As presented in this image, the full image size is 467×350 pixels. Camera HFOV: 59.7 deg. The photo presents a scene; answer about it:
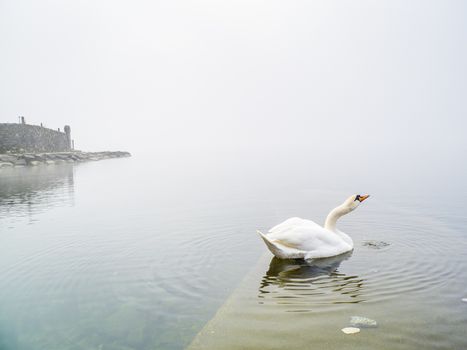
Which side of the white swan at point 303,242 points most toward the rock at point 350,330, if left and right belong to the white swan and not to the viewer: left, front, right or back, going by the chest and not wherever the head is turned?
right

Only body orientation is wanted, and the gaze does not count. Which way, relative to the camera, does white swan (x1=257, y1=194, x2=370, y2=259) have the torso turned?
to the viewer's right

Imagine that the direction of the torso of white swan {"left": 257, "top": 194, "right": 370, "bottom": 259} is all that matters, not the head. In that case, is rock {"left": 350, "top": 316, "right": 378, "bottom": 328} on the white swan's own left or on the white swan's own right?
on the white swan's own right
